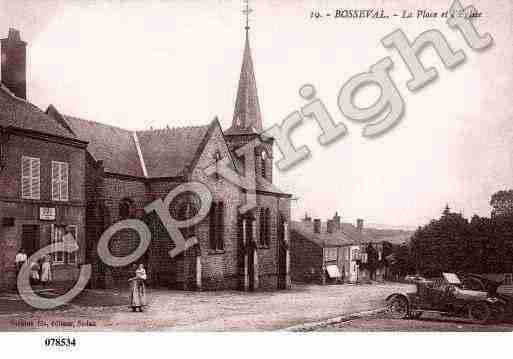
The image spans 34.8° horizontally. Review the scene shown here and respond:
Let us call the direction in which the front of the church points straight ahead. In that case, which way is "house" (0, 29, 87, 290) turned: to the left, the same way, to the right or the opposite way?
the same way

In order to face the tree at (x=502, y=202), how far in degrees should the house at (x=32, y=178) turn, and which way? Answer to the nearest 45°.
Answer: approximately 90° to its left

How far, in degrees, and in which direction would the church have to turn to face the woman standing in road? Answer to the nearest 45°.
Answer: approximately 45° to its right

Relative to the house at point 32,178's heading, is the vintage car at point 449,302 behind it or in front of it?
in front

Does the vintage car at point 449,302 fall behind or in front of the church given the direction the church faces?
in front

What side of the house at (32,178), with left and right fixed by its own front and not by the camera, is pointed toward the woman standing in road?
front

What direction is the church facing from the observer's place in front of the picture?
facing the viewer and to the right of the viewer
